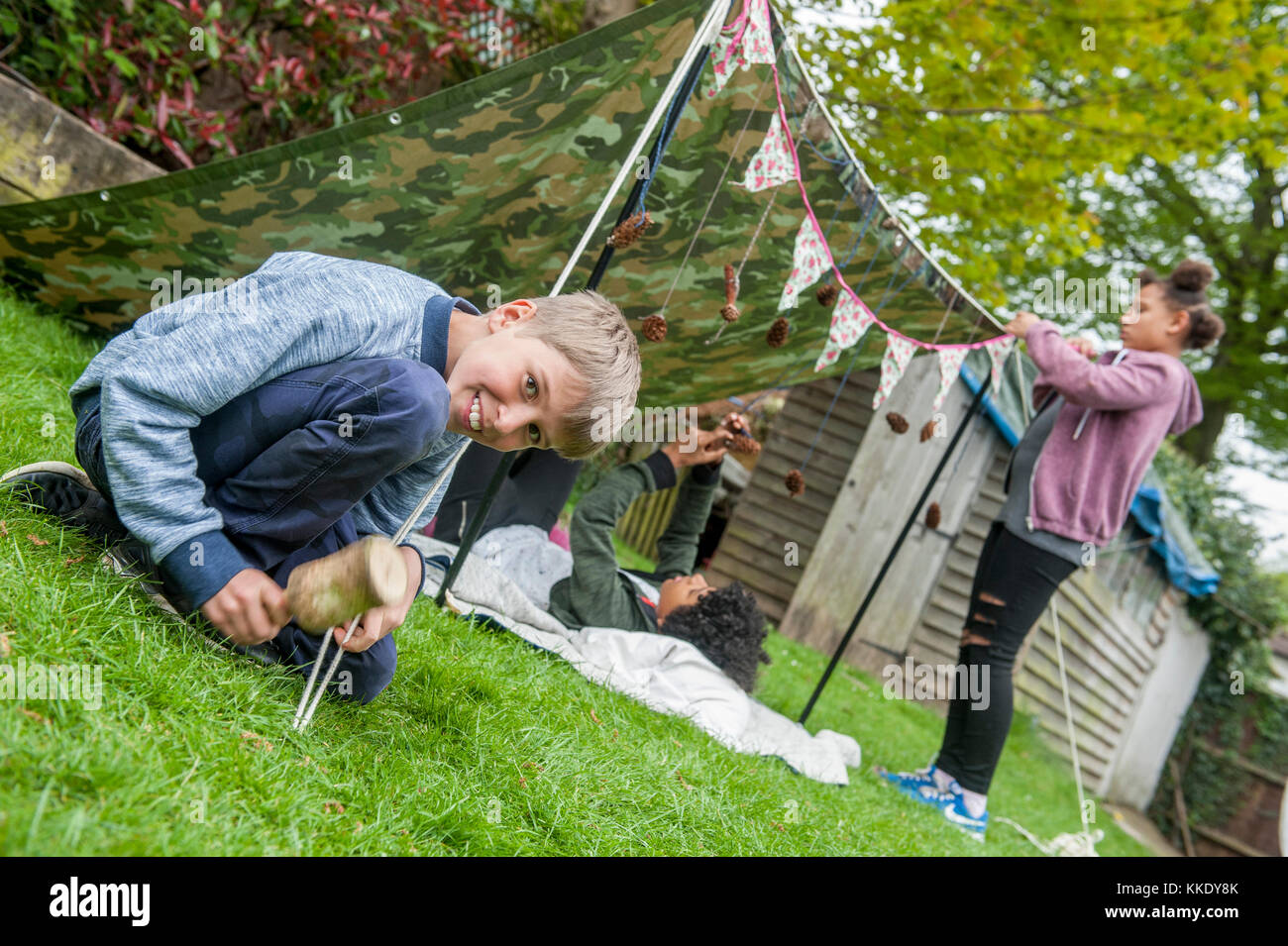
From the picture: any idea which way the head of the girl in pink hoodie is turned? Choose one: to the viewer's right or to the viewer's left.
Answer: to the viewer's left

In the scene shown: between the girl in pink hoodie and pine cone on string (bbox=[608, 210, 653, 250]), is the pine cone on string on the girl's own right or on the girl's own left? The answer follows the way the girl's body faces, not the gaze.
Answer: on the girl's own left

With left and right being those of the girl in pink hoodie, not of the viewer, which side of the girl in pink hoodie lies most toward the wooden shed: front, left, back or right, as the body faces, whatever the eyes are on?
right

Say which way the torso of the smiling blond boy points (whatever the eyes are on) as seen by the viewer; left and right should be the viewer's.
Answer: facing the viewer and to the right of the viewer

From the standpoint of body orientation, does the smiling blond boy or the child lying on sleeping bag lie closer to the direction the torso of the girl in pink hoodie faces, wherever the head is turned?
the child lying on sleeping bag

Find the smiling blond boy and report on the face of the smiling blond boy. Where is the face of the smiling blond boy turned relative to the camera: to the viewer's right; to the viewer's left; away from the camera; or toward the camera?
toward the camera

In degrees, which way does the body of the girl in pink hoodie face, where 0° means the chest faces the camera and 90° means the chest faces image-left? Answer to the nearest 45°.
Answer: approximately 90°

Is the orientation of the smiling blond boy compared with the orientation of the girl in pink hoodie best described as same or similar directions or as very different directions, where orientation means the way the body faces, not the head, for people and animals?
very different directions

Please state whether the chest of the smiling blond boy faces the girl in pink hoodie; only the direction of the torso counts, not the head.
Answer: no

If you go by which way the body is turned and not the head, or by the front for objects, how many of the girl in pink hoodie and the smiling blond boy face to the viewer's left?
1
